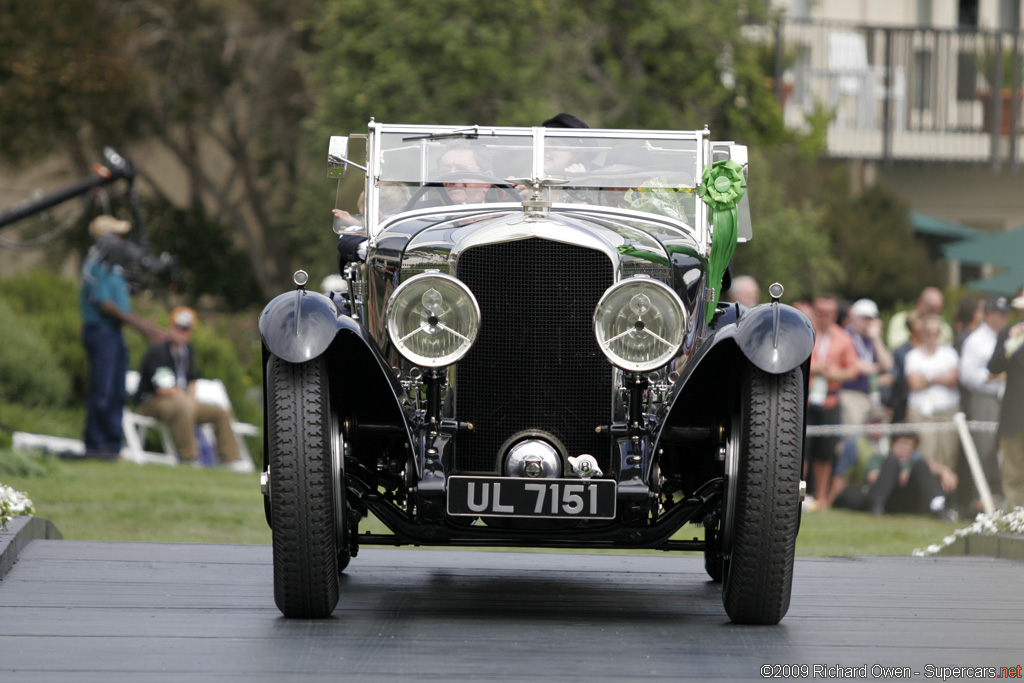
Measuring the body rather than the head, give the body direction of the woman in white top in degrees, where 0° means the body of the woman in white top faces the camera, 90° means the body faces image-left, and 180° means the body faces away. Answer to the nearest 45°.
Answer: approximately 0°

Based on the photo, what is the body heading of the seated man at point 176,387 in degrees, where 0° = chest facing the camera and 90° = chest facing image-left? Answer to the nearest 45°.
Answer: approximately 315°

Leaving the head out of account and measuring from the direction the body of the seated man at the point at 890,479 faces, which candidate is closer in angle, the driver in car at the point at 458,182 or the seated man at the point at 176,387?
the driver in car

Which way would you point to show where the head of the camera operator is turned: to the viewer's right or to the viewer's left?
to the viewer's right

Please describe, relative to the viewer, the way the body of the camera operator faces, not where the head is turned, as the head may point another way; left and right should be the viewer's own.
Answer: facing to the right of the viewer

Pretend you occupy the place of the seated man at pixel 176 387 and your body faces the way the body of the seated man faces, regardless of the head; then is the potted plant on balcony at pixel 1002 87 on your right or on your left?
on your left
